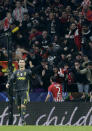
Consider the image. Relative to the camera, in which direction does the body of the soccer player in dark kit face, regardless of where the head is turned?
toward the camera

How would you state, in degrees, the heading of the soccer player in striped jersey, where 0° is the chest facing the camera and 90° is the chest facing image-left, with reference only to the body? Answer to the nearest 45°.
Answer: approximately 135°

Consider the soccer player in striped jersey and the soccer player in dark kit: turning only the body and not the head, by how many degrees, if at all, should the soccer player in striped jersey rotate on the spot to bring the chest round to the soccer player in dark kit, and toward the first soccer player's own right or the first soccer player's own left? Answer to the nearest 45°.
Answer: approximately 90° to the first soccer player's own left

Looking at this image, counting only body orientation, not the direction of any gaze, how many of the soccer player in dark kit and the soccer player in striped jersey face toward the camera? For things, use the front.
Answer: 1

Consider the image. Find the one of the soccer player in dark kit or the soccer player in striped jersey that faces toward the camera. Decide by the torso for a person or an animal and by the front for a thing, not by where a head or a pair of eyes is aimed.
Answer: the soccer player in dark kit

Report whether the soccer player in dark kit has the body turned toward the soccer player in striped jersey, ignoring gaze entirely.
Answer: no
